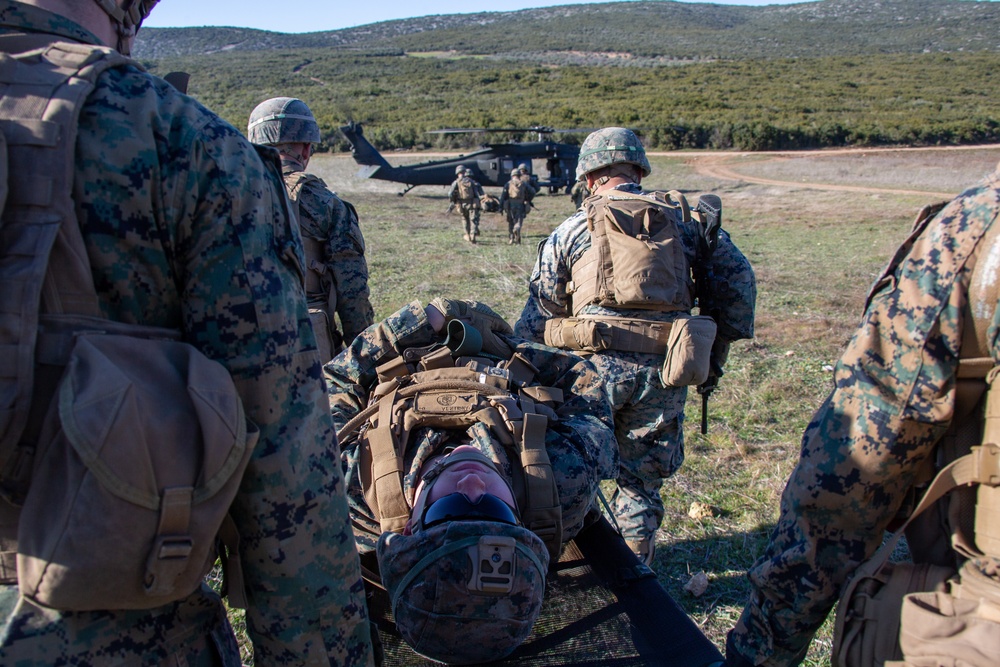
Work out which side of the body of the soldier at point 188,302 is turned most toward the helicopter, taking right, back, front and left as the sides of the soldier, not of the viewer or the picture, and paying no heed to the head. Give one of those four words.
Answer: front

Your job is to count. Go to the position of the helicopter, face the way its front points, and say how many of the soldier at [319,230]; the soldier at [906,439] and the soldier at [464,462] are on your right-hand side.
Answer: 3

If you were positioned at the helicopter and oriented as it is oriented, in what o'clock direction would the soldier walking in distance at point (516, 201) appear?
The soldier walking in distance is roughly at 3 o'clock from the helicopter.

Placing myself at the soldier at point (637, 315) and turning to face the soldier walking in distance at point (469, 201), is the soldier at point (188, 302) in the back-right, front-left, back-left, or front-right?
back-left

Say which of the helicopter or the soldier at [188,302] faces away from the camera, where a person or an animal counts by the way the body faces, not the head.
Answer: the soldier

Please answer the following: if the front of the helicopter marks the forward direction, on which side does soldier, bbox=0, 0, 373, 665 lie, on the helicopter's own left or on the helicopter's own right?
on the helicopter's own right

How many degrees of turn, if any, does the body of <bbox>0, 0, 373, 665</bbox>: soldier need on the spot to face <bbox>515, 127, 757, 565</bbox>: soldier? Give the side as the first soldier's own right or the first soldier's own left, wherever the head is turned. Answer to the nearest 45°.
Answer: approximately 45° to the first soldier's own right

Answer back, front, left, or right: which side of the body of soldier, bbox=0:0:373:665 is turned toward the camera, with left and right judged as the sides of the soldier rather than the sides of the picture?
back

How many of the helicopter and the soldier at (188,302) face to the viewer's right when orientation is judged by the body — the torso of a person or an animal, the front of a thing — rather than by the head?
1

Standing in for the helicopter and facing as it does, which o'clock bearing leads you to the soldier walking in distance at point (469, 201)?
The soldier walking in distance is roughly at 3 o'clock from the helicopter.

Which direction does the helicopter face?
to the viewer's right

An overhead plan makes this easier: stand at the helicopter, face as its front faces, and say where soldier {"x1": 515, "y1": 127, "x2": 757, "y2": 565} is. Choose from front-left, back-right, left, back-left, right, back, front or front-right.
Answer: right

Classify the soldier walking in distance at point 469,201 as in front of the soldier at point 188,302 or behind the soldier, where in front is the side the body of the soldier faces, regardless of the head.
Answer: in front

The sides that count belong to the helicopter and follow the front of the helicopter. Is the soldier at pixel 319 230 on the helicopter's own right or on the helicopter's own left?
on the helicopter's own right

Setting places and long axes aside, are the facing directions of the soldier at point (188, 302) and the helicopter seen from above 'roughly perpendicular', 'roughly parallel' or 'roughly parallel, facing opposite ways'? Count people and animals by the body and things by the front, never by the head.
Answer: roughly perpendicular
